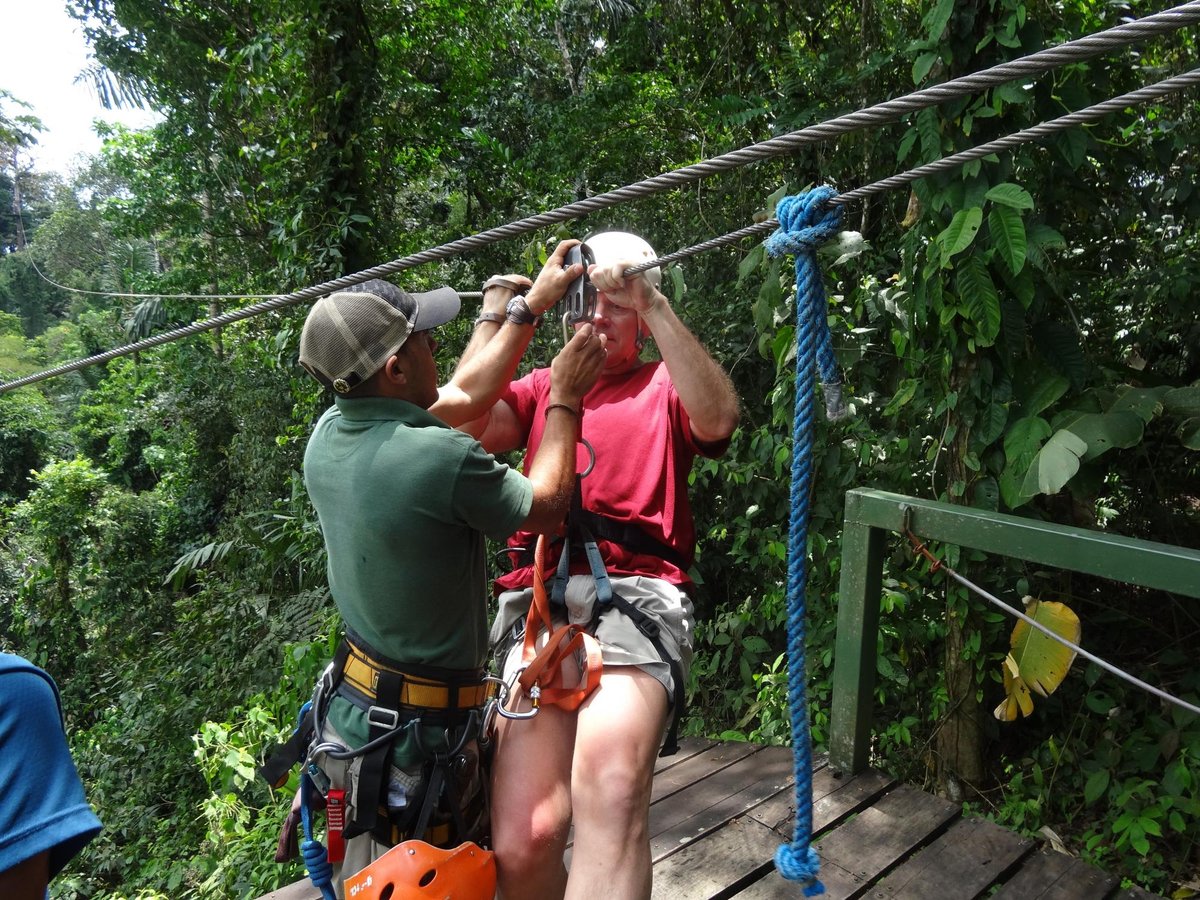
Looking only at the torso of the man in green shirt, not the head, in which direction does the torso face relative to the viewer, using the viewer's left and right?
facing away from the viewer and to the right of the viewer

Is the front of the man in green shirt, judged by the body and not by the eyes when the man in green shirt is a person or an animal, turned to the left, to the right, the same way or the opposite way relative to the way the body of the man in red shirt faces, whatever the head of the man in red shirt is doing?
the opposite way

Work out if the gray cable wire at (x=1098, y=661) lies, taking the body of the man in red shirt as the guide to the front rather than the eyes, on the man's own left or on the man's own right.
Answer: on the man's own left

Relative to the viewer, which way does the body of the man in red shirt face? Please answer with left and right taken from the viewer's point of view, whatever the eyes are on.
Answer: facing the viewer and to the left of the viewer

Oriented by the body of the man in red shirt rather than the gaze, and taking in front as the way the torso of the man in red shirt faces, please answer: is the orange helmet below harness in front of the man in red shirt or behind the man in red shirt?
in front

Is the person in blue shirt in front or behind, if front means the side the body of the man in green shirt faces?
behind

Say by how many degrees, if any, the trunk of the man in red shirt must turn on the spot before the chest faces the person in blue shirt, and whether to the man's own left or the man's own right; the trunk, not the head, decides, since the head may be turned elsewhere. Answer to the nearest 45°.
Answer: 0° — they already face them
